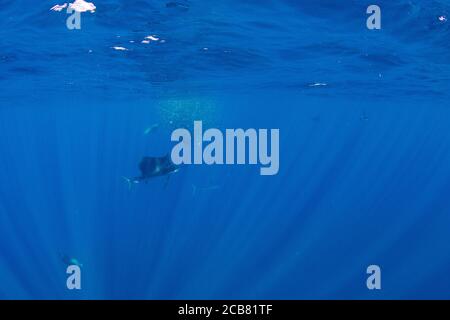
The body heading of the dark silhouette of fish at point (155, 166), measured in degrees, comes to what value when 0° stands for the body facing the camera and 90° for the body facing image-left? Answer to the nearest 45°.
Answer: approximately 270°
